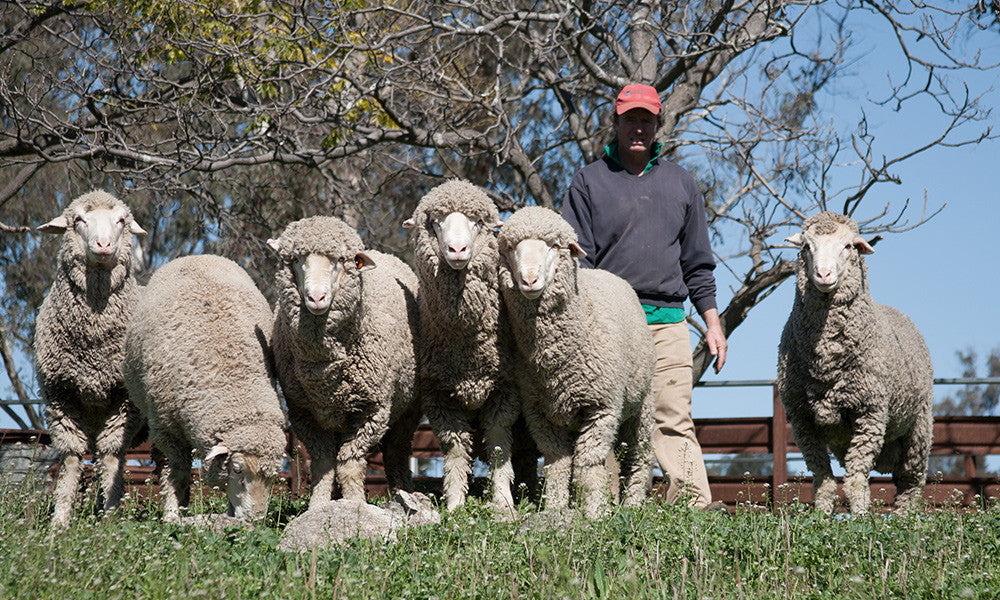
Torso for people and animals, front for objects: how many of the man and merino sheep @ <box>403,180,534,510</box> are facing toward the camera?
2

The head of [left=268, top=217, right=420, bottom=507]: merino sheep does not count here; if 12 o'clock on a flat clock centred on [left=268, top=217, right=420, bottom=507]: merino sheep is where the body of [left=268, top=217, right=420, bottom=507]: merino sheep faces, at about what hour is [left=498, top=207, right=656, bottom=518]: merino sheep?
[left=498, top=207, right=656, bottom=518]: merino sheep is roughly at 8 o'clock from [left=268, top=217, right=420, bottom=507]: merino sheep.

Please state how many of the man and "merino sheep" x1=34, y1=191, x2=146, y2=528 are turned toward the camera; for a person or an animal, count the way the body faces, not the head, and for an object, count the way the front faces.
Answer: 2

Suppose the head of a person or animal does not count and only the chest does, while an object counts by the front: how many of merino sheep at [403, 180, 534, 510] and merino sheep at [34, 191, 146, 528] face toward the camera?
2

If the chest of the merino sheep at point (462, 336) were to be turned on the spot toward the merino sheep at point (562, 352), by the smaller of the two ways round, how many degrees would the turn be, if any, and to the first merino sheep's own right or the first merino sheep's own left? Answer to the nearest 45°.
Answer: approximately 90° to the first merino sheep's own left

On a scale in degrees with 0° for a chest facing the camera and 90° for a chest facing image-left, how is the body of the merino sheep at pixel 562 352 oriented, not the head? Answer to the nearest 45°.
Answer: approximately 45°

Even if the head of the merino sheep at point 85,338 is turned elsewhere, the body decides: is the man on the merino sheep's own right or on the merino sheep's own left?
on the merino sheep's own left

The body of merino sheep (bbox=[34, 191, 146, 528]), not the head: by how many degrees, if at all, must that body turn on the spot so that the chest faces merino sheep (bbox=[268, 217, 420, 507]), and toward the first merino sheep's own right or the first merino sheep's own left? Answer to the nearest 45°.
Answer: approximately 45° to the first merino sheep's own left

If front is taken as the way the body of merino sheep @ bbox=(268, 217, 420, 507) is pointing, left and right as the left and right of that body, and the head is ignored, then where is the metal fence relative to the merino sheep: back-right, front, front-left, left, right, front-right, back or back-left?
back
